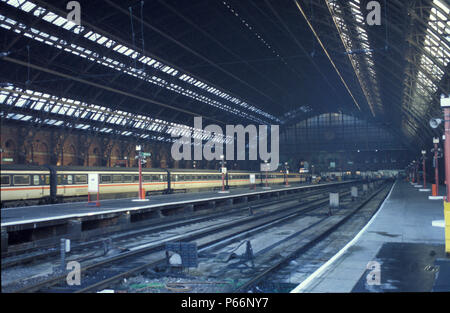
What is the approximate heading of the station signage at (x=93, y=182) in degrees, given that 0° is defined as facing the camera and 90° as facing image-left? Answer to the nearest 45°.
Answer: approximately 0°
